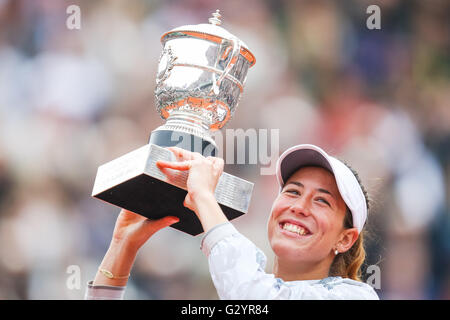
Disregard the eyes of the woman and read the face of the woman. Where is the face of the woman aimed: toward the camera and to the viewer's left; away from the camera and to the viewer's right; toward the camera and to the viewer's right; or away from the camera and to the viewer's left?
toward the camera and to the viewer's left

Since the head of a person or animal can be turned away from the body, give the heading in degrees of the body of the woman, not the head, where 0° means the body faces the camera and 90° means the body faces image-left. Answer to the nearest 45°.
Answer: approximately 45°
